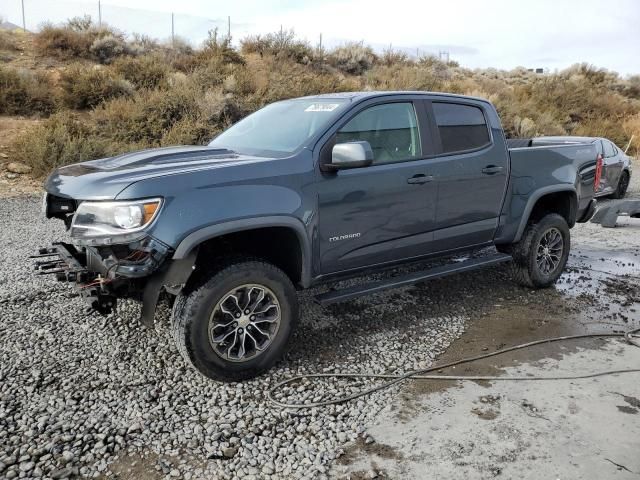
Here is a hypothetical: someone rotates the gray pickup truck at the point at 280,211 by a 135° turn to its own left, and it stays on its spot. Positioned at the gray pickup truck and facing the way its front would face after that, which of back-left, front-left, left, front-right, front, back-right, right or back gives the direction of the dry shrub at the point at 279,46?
left

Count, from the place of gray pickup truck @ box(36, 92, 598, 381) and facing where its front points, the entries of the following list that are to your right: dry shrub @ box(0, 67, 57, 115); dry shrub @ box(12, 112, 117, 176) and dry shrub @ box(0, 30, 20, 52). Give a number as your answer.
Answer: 3

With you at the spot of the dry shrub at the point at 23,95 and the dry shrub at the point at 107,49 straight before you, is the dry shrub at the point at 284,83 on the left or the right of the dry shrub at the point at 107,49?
right

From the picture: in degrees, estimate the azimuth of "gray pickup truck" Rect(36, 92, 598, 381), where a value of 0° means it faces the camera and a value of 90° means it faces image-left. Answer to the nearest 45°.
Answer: approximately 45°

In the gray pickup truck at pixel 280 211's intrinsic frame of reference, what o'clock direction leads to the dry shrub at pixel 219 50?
The dry shrub is roughly at 4 o'clock from the gray pickup truck.

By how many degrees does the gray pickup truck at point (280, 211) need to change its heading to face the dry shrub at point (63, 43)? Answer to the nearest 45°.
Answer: approximately 90° to its right

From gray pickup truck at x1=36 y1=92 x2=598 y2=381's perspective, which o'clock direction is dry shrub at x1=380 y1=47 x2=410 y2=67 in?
The dry shrub is roughly at 5 o'clock from the gray pickup truck.

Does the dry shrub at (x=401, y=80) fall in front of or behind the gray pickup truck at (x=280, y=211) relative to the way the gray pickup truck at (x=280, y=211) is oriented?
behind

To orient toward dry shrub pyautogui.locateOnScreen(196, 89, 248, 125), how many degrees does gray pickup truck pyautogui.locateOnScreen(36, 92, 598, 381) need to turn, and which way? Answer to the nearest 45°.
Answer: approximately 135° to its right

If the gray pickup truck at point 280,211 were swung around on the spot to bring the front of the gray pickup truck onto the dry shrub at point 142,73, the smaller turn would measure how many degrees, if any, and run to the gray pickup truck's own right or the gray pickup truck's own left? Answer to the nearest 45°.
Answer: approximately 135° to the gray pickup truck's own right

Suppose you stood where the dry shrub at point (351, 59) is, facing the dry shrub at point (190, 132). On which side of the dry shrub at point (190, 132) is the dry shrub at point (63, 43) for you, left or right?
right

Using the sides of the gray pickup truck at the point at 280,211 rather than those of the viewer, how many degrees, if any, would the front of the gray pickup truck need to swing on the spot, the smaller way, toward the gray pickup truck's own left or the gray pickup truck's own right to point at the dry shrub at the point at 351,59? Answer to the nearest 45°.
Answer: approximately 135° to the gray pickup truck's own right

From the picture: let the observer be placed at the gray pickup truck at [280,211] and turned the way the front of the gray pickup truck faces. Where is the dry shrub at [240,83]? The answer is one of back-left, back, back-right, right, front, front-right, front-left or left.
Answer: back-right

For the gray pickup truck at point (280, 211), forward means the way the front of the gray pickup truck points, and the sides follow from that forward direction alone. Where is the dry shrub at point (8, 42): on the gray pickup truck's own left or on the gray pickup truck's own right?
on the gray pickup truck's own right
